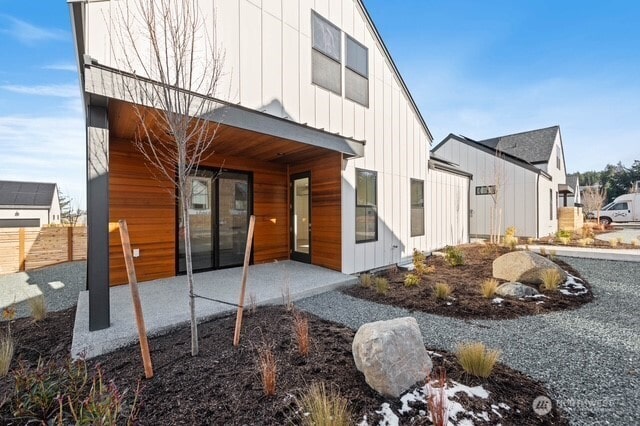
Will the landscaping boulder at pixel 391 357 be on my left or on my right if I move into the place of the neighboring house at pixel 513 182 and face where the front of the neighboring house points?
on my right

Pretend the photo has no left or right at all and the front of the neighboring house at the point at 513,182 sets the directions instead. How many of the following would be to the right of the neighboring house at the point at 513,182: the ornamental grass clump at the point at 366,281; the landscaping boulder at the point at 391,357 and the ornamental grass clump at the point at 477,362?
3

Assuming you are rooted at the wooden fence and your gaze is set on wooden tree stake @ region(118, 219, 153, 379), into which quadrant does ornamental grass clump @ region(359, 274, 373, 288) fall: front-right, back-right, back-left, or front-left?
front-left

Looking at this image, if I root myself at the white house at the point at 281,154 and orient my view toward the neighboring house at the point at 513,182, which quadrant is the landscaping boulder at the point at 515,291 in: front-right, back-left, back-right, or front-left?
front-right

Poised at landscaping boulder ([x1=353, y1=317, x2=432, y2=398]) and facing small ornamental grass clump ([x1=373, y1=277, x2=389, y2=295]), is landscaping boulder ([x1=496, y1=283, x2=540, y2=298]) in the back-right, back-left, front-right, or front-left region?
front-right

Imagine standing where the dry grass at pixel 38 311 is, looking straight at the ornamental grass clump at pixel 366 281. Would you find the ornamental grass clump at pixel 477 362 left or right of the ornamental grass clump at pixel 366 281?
right
